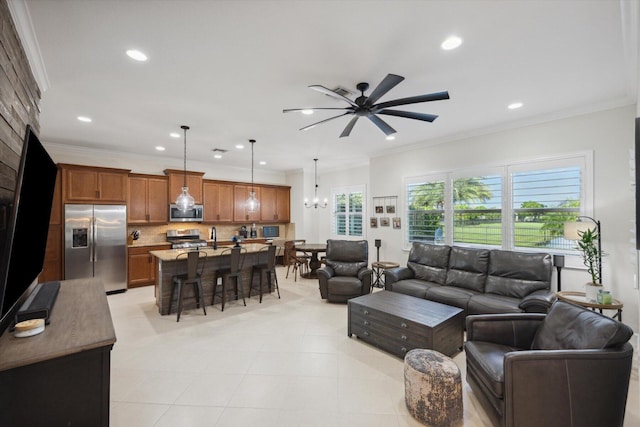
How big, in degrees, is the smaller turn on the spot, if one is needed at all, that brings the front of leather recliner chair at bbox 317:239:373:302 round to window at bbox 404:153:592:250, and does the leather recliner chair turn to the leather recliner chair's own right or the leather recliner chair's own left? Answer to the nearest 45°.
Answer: approximately 90° to the leather recliner chair's own left

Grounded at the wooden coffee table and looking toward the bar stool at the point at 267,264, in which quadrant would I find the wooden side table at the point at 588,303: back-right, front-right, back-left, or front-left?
back-right

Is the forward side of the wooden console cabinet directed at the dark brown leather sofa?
yes

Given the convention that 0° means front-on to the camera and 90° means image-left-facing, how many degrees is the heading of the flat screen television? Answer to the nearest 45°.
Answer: approximately 270°

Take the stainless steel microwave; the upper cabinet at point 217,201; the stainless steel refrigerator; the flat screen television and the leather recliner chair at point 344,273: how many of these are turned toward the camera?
4

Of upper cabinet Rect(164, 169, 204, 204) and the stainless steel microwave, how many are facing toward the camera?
2

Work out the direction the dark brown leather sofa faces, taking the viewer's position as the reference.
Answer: facing the viewer and to the left of the viewer

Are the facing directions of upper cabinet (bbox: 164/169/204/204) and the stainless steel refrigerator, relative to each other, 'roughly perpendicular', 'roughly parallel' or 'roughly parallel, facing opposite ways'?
roughly parallel

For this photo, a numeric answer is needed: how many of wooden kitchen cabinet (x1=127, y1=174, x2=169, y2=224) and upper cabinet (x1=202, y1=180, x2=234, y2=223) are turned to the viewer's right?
0

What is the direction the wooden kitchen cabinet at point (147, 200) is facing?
toward the camera

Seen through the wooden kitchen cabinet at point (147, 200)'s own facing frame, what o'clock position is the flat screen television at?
The flat screen television is roughly at 12 o'clock from the wooden kitchen cabinet.

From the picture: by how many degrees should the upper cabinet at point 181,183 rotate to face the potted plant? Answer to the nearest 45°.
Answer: approximately 45° to its left

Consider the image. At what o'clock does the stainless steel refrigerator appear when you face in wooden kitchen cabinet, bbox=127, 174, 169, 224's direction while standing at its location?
The stainless steel refrigerator is roughly at 2 o'clock from the wooden kitchen cabinet.

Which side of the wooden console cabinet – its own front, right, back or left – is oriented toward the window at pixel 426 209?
front

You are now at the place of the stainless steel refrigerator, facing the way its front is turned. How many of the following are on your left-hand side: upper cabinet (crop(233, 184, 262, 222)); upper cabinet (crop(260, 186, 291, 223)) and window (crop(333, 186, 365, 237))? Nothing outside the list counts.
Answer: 3

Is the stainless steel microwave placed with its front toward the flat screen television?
yes

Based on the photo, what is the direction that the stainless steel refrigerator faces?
toward the camera
